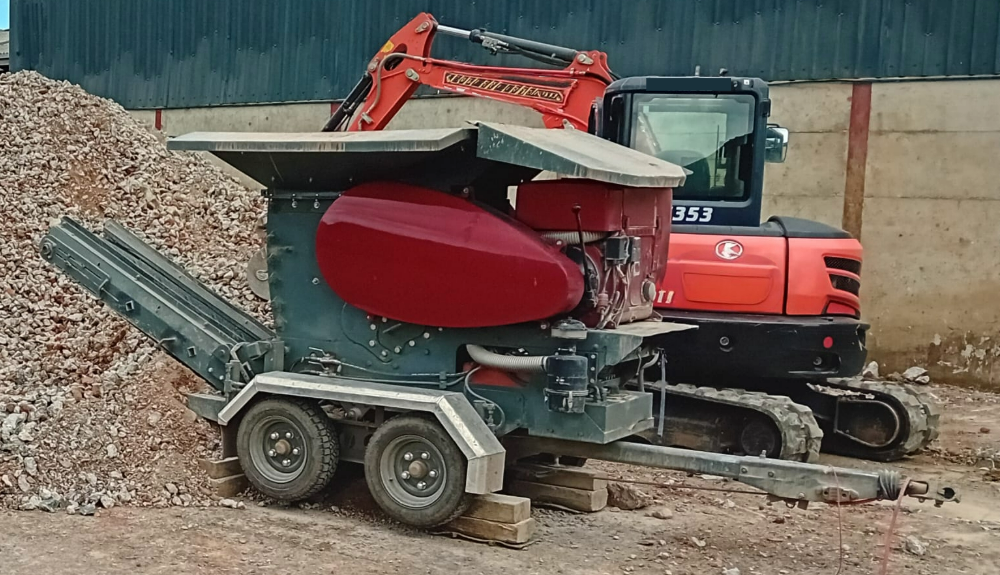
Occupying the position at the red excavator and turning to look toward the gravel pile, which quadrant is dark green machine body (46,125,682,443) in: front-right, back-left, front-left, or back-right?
front-left

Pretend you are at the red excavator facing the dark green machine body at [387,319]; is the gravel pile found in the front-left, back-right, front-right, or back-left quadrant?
front-right

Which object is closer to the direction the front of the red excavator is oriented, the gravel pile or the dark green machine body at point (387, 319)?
the gravel pile

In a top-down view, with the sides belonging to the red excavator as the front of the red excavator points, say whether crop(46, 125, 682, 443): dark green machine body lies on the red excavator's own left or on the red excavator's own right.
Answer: on the red excavator's own left

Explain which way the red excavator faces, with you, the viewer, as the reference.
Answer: facing away from the viewer and to the left of the viewer

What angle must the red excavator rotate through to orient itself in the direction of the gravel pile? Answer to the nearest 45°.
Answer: approximately 45° to its left
